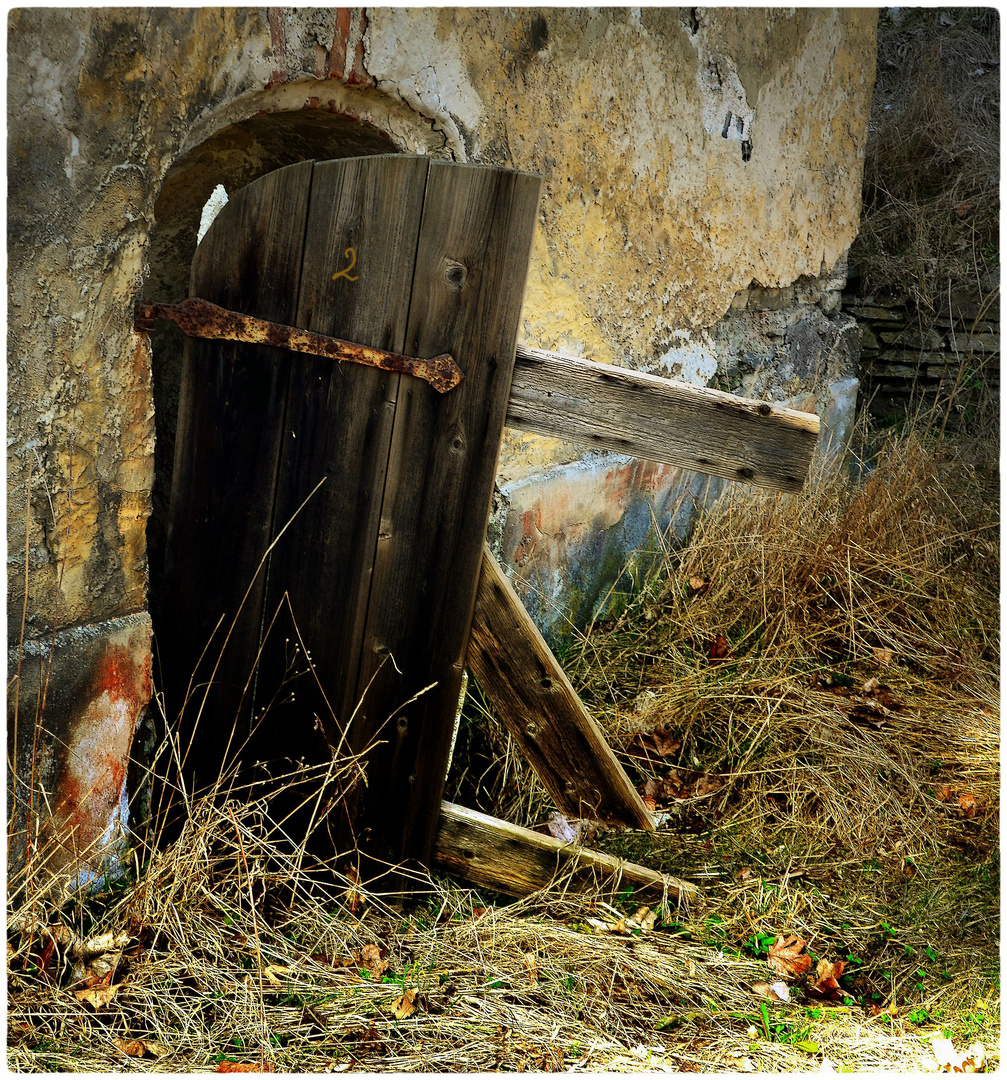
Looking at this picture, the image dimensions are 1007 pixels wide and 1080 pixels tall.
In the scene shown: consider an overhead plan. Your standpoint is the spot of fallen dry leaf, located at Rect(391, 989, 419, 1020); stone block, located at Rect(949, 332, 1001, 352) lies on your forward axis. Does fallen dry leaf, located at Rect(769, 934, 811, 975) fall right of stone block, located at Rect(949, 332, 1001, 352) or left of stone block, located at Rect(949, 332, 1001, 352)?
right

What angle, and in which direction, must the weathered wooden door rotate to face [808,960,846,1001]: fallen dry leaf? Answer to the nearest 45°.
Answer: approximately 90° to its left

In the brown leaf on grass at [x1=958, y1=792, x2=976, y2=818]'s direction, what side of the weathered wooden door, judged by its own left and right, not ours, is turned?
left

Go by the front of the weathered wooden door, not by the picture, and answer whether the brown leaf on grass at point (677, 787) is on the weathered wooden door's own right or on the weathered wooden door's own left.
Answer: on the weathered wooden door's own left

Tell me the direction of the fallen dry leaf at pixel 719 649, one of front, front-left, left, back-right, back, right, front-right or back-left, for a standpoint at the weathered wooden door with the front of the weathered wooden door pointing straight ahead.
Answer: back-left

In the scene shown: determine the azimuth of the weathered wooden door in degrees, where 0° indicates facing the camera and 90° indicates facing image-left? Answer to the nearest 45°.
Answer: approximately 0°

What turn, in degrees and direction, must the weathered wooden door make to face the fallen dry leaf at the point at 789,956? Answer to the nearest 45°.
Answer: approximately 90° to its left
